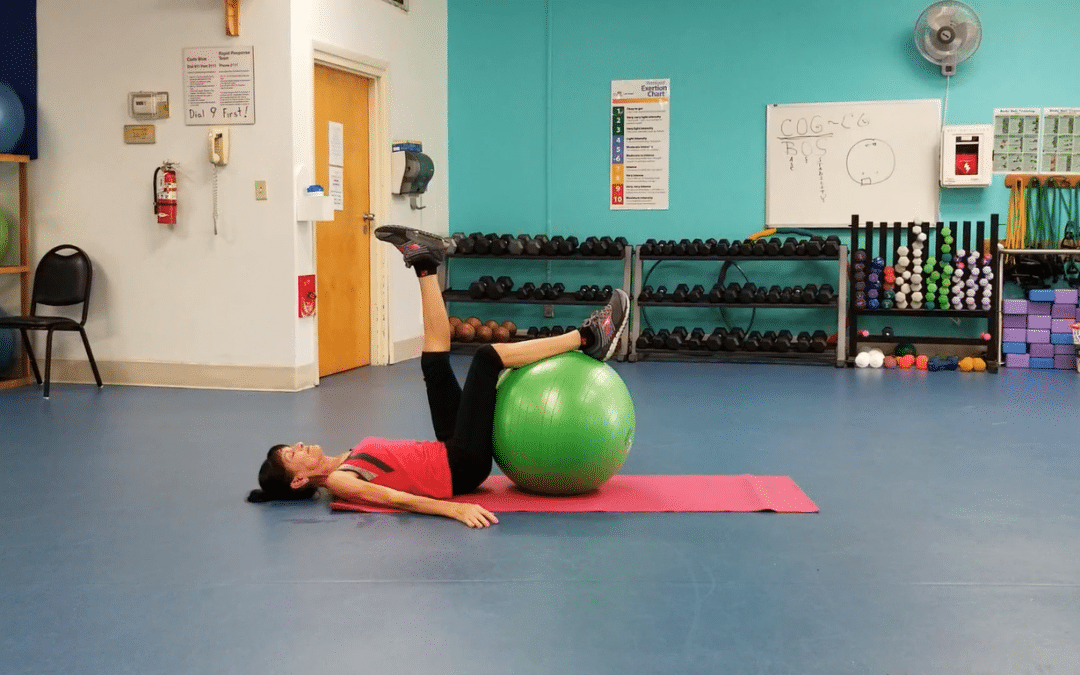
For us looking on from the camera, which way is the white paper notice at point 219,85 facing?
facing the viewer

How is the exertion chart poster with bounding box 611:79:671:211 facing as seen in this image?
toward the camera

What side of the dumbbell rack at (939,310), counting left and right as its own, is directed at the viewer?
front

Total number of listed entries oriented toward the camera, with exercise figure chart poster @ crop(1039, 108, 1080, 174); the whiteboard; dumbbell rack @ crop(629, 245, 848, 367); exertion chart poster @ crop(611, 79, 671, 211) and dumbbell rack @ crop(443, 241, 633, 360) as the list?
5

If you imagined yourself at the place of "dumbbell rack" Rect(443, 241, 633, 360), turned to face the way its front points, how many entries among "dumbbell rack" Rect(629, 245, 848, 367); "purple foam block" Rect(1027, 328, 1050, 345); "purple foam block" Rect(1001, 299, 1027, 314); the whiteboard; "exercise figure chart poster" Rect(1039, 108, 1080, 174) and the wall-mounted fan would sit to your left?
6

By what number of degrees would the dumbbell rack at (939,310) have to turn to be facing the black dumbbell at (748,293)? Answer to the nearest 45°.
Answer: approximately 90° to its right

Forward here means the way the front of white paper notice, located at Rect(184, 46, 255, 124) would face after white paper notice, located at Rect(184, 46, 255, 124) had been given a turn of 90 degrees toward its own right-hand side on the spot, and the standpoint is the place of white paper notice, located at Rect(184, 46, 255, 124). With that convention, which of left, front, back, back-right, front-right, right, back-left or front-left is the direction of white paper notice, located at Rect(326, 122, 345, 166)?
back-right

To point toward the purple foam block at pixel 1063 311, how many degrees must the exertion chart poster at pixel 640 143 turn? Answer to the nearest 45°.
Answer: approximately 90° to its left

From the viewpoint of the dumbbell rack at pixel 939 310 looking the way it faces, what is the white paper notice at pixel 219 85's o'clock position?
The white paper notice is roughly at 2 o'clock from the dumbbell rack.

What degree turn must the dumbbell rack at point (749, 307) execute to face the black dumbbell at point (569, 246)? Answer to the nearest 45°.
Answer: approximately 90° to its right

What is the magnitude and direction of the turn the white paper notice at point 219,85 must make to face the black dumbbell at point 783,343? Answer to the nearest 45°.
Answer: approximately 90° to its left

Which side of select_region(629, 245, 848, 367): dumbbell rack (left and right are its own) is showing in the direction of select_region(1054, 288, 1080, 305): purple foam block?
left

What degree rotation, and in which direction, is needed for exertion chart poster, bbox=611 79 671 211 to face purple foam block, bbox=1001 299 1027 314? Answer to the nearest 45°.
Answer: approximately 90° to its left

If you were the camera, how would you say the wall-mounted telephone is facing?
facing the viewer and to the left of the viewer

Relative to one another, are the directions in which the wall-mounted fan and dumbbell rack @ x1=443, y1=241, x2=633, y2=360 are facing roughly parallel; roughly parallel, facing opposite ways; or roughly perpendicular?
roughly parallel

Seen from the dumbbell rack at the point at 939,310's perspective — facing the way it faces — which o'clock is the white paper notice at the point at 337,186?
The white paper notice is roughly at 2 o'clock from the dumbbell rack.

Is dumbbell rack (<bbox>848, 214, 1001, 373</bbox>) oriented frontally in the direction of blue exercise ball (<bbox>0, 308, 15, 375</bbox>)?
no

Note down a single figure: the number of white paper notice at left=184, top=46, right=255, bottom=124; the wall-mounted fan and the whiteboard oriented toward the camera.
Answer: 3

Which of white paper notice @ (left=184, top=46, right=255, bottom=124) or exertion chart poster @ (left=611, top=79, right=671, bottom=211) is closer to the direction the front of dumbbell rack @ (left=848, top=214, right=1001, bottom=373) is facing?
the white paper notice

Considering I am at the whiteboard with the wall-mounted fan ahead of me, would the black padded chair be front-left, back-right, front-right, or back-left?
back-right

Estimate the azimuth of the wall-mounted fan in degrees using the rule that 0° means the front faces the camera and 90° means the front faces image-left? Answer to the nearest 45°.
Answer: approximately 0°
